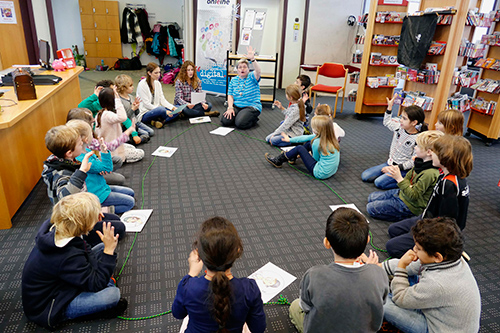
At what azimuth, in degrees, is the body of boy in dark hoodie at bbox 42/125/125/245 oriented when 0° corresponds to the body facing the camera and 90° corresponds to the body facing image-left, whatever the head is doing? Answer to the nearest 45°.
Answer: approximately 270°

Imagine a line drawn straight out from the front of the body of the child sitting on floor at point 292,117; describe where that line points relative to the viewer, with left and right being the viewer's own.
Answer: facing to the left of the viewer

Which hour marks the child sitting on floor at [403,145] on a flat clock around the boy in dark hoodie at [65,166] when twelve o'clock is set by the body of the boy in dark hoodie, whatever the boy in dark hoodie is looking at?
The child sitting on floor is roughly at 12 o'clock from the boy in dark hoodie.

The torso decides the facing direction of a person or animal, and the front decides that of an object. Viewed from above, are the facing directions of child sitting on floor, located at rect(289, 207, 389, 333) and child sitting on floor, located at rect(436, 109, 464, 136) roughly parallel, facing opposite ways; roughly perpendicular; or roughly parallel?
roughly perpendicular

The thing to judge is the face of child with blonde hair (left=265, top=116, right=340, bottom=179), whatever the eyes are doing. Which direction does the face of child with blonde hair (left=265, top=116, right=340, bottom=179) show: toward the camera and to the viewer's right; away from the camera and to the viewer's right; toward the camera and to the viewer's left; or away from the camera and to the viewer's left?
away from the camera and to the viewer's left

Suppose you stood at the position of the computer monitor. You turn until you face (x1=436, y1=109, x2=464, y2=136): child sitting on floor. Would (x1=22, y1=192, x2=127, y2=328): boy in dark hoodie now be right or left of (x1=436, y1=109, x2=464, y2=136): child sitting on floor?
right

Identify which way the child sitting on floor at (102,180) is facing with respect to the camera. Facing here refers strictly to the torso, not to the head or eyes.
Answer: to the viewer's right

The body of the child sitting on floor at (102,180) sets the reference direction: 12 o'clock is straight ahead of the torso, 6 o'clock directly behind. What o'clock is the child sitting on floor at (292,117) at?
the child sitting on floor at (292,117) is roughly at 11 o'clock from the child sitting on floor at (102,180).

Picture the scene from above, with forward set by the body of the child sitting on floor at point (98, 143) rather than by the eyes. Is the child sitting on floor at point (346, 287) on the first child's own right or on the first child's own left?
on the first child's own right

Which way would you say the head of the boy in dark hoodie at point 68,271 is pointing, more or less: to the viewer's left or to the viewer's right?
to the viewer's right

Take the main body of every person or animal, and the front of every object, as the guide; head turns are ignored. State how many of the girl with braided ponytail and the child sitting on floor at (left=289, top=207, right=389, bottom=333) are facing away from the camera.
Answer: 2

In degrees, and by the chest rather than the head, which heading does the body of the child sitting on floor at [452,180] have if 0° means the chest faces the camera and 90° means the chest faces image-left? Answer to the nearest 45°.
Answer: approximately 90°

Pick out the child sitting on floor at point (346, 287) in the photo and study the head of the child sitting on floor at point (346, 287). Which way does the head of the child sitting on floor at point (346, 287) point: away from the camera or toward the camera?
away from the camera

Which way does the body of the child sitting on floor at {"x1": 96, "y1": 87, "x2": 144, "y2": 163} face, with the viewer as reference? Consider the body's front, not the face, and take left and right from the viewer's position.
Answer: facing to the right of the viewer

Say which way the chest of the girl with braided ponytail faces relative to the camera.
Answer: away from the camera

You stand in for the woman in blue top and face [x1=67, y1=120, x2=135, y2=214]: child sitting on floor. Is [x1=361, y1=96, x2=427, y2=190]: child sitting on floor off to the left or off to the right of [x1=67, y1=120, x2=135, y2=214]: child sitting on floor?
left

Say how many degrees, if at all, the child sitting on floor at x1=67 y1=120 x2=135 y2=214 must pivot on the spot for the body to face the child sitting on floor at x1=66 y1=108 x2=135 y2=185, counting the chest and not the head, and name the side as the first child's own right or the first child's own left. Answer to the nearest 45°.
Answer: approximately 90° to the first child's own left
